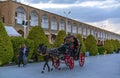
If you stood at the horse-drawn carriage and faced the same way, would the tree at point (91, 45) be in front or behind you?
behind

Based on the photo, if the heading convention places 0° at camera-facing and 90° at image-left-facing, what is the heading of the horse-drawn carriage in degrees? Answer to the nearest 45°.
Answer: approximately 45°
